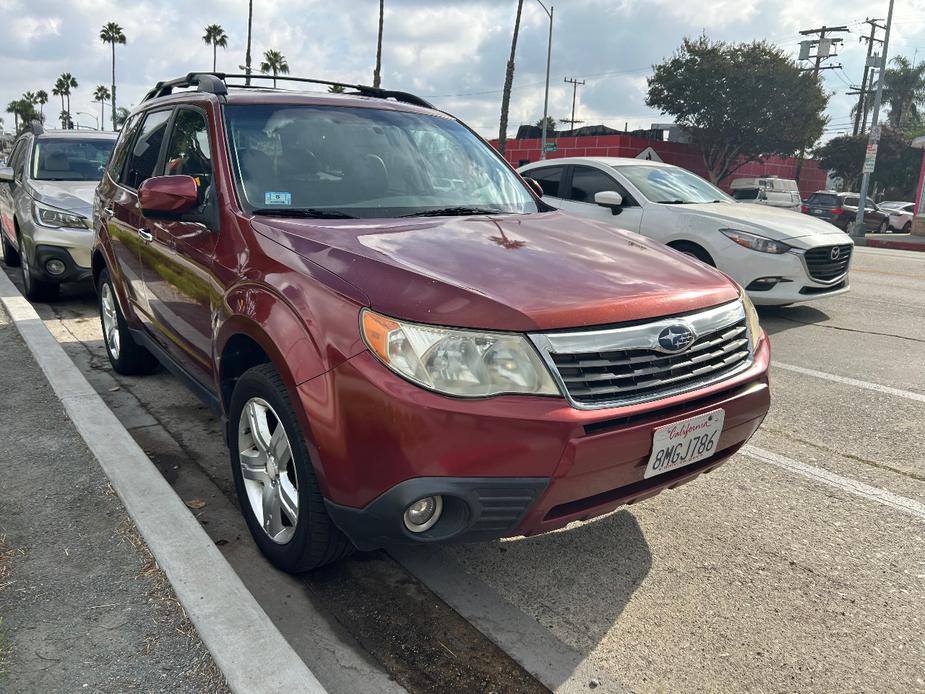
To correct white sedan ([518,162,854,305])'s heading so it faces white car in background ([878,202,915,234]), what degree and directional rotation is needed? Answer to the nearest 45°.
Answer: approximately 135° to its left

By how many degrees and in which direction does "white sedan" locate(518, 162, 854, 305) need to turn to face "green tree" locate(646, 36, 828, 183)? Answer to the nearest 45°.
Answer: approximately 135° to its left

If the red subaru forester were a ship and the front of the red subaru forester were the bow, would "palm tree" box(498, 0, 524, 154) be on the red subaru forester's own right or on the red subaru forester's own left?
on the red subaru forester's own left

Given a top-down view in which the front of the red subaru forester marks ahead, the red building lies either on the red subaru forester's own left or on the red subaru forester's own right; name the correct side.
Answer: on the red subaru forester's own left

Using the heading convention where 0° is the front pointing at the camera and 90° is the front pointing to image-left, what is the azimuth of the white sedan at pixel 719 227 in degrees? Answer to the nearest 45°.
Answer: approximately 315°

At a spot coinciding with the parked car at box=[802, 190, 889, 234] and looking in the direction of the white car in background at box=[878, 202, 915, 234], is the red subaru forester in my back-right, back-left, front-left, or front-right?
back-right

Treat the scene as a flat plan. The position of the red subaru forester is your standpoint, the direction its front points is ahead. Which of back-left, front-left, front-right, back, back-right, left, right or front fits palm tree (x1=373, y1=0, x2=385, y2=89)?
back-left

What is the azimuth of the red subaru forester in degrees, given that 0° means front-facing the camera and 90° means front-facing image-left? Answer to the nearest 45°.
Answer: approximately 315°
